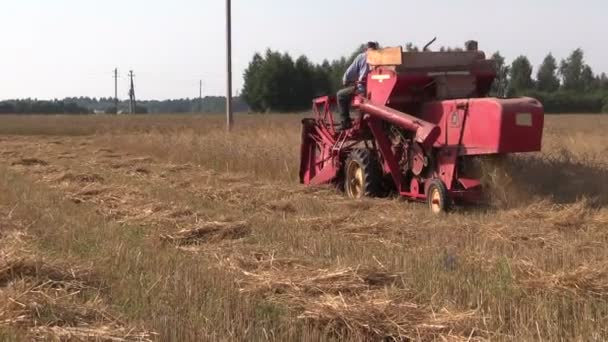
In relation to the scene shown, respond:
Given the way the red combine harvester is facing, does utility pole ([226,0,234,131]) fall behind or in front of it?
in front

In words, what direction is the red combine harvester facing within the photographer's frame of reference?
facing away from the viewer and to the left of the viewer
